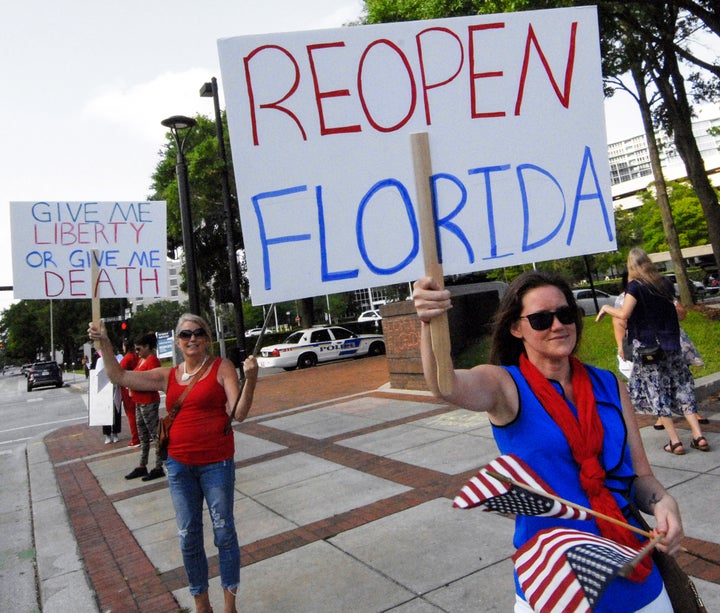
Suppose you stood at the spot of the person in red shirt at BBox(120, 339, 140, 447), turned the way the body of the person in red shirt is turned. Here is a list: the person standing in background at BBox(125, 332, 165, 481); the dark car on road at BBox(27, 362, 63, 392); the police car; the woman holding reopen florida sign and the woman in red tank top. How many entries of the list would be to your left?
3

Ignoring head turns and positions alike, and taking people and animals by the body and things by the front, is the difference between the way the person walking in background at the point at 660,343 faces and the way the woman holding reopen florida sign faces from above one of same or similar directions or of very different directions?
very different directions

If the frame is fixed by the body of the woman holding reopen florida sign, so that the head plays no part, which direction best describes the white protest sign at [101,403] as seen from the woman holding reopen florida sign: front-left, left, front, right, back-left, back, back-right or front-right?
back

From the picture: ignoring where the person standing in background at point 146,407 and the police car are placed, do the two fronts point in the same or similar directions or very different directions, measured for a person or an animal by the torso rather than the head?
very different directions

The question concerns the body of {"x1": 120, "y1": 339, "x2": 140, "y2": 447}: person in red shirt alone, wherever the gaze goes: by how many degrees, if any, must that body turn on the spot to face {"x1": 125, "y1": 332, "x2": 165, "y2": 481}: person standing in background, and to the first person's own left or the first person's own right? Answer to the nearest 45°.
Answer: approximately 90° to the first person's own left

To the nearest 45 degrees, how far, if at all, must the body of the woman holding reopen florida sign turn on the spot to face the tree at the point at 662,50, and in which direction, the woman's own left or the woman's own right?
approximately 135° to the woman's own left
